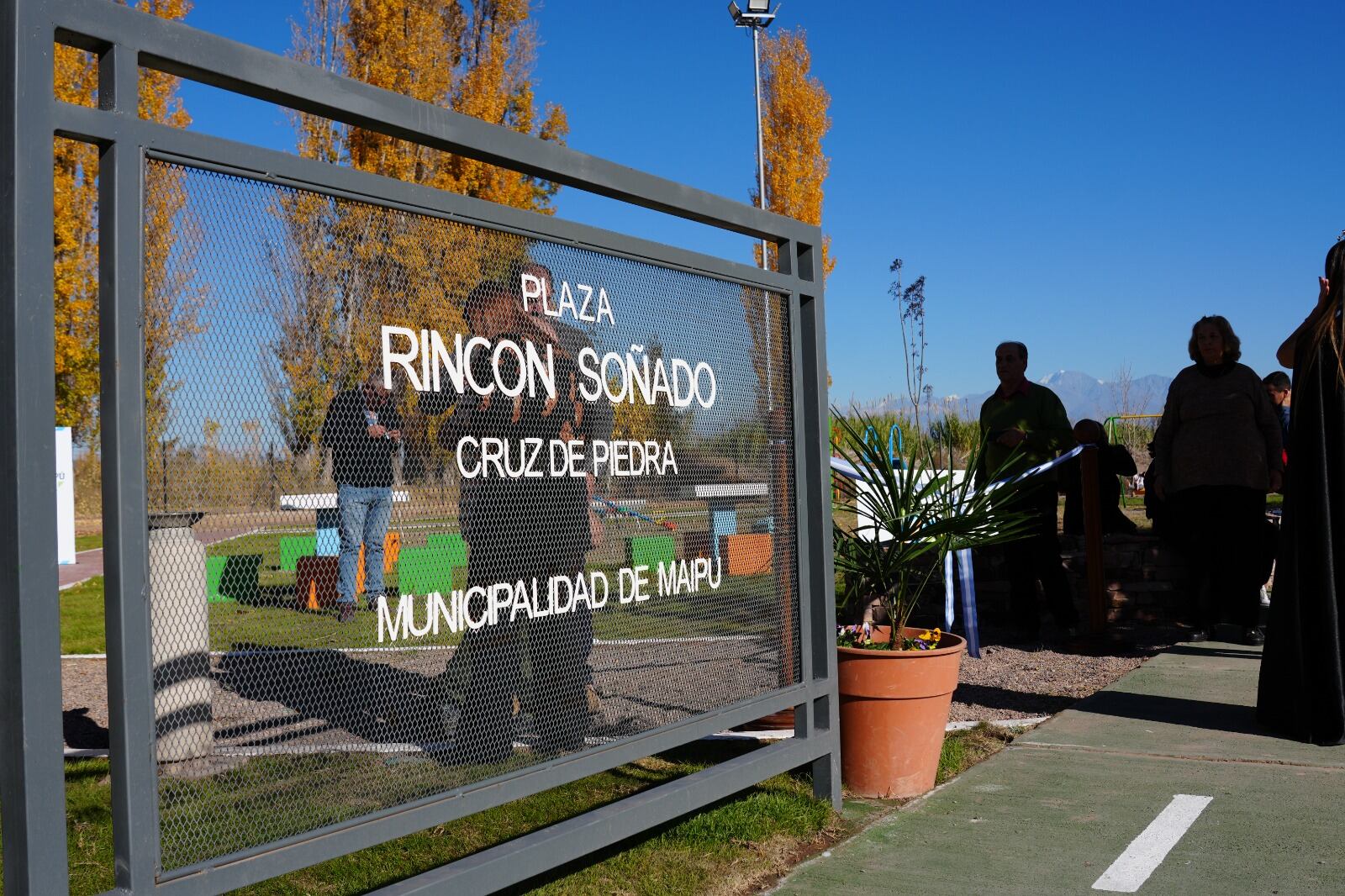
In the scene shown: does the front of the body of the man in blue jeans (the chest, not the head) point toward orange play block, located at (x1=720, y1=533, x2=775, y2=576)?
no

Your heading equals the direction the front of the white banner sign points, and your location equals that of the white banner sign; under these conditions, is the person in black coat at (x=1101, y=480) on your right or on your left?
on your left

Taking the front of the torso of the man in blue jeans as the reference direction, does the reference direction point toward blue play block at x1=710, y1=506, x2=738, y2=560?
no

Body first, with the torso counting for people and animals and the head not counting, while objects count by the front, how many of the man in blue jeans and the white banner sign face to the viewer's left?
0

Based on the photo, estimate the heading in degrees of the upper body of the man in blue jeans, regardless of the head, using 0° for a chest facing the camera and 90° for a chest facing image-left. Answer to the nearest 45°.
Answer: approximately 315°

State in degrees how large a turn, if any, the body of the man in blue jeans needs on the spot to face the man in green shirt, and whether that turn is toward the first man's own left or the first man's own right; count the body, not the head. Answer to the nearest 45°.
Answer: approximately 90° to the first man's own left

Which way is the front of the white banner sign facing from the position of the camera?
facing the viewer

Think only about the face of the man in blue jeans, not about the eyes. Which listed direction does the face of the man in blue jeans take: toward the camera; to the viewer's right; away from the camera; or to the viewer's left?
toward the camera

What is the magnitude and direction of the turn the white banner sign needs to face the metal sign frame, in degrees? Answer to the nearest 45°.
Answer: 0° — it already faces it

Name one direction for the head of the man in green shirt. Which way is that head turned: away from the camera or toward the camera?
toward the camera

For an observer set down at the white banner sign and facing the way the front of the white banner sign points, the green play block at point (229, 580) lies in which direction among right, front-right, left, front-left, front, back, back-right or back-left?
front

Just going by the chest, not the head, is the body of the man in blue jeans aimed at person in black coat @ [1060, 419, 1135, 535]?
no
